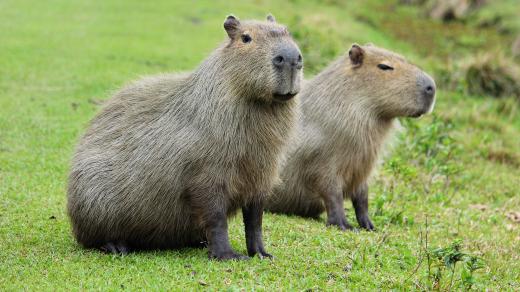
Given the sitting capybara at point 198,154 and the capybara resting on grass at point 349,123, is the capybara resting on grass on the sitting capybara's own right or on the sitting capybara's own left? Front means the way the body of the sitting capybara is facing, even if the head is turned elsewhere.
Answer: on the sitting capybara's own left

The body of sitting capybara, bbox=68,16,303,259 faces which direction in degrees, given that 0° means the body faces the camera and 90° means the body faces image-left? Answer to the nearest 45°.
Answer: approximately 315°
